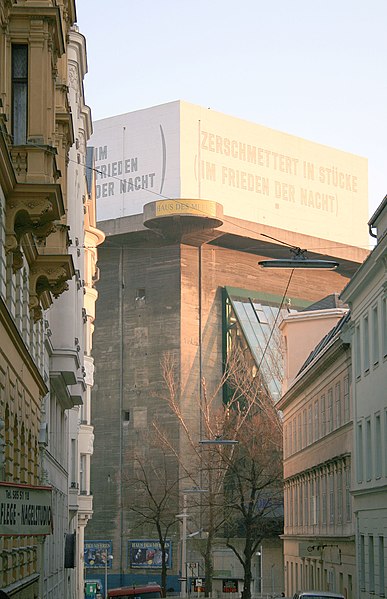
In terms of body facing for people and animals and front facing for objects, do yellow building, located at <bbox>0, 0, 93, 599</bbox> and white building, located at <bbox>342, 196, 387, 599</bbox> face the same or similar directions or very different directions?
very different directions

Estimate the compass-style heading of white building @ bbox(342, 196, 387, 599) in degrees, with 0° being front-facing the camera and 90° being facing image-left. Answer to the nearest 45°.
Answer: approximately 90°

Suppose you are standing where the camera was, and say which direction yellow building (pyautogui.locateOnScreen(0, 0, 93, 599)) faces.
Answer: facing to the right of the viewer

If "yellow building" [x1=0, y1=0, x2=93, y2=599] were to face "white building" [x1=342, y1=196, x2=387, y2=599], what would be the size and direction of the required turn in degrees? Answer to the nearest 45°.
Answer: approximately 45° to its left

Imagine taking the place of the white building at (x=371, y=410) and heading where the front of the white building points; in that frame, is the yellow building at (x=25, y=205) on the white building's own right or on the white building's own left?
on the white building's own left

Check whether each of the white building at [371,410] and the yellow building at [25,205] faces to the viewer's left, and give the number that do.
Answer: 1

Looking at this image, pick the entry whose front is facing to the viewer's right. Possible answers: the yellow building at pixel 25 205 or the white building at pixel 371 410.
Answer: the yellow building
